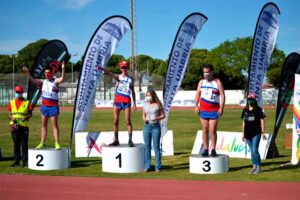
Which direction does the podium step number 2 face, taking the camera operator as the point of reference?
facing the viewer and to the left of the viewer

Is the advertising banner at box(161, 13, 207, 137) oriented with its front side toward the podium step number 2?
no

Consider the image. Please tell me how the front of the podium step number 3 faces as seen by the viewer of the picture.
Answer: facing the viewer

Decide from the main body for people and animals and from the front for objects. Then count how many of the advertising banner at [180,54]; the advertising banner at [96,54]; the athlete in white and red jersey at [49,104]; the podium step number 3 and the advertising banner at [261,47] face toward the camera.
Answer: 5

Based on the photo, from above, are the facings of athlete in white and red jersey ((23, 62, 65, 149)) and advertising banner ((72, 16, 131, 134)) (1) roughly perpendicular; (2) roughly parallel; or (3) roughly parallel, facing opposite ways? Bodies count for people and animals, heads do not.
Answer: roughly parallel

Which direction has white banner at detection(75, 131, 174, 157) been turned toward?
toward the camera

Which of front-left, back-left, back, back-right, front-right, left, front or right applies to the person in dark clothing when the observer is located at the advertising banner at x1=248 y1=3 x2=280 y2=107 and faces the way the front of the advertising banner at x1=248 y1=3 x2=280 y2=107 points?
front

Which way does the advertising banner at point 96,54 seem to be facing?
toward the camera

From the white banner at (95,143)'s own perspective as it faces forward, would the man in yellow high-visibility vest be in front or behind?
in front

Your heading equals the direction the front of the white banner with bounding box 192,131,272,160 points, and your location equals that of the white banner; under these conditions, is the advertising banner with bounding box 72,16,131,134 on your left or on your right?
on your right

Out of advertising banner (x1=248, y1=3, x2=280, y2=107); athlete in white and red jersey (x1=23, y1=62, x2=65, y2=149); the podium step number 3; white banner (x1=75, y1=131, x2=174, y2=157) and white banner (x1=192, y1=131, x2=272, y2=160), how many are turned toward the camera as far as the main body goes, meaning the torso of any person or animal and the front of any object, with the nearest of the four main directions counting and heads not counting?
5

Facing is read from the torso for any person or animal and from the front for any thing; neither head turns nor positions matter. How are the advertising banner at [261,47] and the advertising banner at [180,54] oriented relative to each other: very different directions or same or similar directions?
same or similar directions

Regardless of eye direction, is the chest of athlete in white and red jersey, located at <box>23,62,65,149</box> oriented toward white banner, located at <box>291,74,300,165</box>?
no

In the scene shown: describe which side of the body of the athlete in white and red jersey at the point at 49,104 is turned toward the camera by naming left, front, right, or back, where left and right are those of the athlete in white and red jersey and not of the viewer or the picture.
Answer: front

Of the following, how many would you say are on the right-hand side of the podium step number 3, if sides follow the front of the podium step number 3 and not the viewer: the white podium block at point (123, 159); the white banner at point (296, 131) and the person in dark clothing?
1

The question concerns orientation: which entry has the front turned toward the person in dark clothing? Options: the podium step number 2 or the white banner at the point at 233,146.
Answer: the white banner

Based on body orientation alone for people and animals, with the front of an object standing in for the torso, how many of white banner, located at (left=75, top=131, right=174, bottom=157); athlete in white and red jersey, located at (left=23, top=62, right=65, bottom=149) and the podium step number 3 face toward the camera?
3

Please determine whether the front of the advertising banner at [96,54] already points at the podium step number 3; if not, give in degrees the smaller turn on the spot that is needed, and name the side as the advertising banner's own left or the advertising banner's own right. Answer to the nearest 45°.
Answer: approximately 45° to the advertising banner's own left

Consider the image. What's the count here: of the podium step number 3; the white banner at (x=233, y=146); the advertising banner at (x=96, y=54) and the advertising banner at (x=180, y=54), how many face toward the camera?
4
